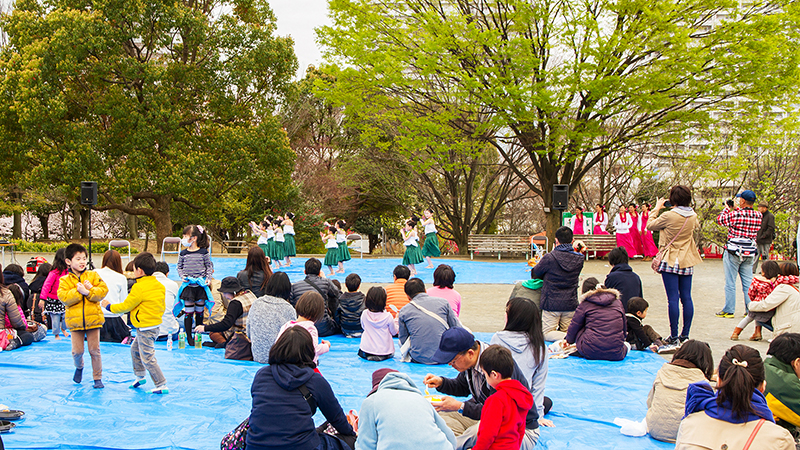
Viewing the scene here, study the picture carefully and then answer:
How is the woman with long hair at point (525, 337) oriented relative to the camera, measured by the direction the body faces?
away from the camera

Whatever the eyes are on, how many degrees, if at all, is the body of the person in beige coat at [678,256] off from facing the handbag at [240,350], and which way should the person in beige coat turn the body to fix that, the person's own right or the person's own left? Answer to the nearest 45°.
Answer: approximately 90° to the person's own left

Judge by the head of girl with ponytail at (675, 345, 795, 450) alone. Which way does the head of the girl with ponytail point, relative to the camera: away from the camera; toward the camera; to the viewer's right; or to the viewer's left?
away from the camera

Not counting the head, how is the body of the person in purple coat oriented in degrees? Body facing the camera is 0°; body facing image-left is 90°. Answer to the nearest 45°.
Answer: approximately 180°

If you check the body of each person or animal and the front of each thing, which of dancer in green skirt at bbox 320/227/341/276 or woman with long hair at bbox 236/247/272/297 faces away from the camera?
the woman with long hair

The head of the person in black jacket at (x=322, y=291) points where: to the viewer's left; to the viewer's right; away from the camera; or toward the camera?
away from the camera

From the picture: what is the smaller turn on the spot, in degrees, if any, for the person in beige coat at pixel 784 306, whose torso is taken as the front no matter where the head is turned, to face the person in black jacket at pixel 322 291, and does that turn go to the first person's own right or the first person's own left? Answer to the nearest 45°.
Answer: approximately 45° to the first person's own left

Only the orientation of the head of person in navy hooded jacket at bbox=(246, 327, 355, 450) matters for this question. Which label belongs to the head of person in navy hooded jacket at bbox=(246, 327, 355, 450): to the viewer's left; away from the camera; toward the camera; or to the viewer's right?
away from the camera

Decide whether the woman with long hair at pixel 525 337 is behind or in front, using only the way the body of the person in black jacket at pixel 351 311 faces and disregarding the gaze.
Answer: behind

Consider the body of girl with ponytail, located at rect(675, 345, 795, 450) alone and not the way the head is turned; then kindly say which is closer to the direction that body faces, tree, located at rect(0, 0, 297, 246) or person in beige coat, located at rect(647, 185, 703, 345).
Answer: the person in beige coat

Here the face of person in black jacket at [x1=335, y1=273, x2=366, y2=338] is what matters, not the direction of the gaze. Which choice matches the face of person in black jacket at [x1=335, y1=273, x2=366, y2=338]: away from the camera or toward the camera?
away from the camera

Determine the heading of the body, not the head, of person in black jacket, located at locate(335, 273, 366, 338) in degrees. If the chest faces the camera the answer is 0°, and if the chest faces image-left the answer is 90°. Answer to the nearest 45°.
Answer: approximately 180°
